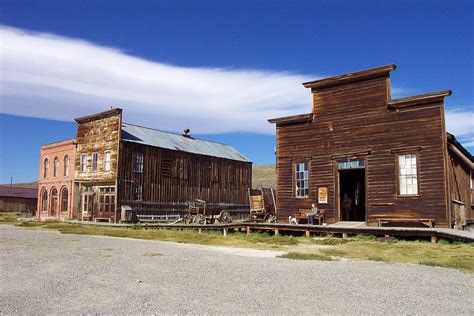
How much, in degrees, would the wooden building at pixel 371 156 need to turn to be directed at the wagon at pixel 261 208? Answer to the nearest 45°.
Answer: approximately 90° to its right

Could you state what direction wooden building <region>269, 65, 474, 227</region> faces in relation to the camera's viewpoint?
facing the viewer and to the left of the viewer

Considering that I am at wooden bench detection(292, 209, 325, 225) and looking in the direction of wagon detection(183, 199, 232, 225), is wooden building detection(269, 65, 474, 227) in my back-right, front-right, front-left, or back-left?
back-right

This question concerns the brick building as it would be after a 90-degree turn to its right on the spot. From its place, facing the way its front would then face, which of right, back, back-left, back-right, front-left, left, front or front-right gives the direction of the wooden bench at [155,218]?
back

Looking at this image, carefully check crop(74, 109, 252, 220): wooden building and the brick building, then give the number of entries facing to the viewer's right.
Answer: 0

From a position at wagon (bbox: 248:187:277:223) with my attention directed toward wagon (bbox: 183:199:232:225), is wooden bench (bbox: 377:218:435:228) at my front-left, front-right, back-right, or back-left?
back-left

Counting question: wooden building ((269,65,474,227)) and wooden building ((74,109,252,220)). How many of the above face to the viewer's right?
0

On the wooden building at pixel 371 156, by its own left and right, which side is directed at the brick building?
right

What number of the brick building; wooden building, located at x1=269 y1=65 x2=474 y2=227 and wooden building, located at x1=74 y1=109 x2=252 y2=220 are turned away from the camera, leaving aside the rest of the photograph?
0

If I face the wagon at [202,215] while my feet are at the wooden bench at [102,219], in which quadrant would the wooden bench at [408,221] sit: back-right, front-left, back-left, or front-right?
front-right

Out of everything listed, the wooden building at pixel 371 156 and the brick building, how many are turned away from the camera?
0
